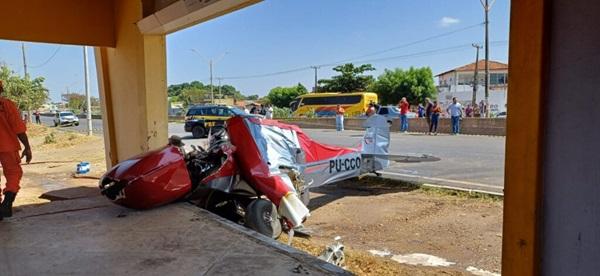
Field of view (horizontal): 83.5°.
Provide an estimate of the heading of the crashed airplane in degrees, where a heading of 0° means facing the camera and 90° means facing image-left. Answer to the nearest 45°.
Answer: approximately 45°

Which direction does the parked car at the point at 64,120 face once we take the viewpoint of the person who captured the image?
facing the viewer and to the right of the viewer

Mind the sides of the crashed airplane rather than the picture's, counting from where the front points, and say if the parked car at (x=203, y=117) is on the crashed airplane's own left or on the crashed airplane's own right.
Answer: on the crashed airplane's own right

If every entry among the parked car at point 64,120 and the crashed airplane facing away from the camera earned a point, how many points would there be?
0

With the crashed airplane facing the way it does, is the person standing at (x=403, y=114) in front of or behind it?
behind

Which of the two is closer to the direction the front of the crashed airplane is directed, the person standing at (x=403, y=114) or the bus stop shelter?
the bus stop shelter

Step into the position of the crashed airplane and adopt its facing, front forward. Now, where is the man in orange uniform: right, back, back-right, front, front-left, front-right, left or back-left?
front-right

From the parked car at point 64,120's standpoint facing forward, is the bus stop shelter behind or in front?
in front

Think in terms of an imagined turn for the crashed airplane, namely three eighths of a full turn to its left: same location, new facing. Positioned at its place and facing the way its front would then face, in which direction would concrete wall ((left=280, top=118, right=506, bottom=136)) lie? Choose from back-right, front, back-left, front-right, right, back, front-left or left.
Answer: front-left
